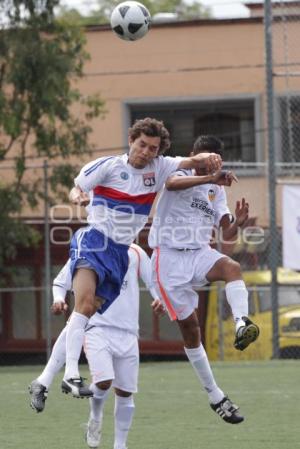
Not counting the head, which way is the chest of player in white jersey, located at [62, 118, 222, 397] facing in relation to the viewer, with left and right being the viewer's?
facing the viewer and to the right of the viewer

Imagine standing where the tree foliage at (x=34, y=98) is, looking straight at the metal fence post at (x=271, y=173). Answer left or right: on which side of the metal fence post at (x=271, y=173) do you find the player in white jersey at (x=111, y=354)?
right

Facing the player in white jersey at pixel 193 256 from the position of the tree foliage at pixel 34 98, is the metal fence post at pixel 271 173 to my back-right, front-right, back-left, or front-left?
front-left

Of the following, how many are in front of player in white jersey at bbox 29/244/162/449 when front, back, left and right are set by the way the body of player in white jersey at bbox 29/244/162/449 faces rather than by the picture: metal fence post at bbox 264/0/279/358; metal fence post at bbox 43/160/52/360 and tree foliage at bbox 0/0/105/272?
0

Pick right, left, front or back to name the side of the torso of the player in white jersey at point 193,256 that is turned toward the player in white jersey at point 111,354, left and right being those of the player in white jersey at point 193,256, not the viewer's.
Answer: right

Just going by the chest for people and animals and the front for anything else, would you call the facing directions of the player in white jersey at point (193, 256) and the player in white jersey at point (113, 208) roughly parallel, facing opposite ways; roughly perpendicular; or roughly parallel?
roughly parallel

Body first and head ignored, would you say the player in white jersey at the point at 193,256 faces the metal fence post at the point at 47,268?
no

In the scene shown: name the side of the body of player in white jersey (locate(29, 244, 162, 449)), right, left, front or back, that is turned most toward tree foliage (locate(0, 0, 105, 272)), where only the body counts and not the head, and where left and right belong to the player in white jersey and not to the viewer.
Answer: back

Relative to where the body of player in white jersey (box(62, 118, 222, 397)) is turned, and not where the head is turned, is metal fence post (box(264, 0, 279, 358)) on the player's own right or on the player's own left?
on the player's own left

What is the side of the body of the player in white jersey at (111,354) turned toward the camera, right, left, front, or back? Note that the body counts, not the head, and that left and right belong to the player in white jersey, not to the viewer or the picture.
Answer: front

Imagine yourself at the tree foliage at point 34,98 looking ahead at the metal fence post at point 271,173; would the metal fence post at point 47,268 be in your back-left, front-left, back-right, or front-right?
front-right
